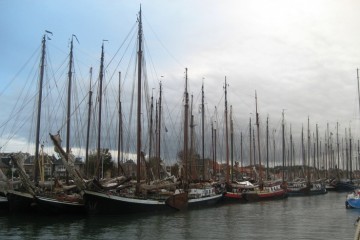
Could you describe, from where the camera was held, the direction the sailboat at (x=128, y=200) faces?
facing the viewer and to the left of the viewer
